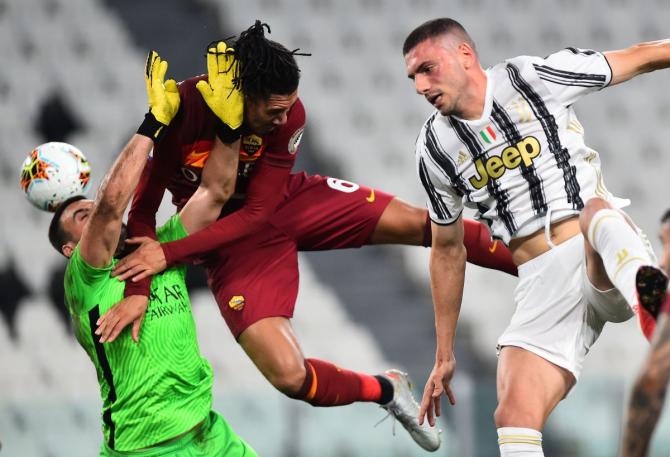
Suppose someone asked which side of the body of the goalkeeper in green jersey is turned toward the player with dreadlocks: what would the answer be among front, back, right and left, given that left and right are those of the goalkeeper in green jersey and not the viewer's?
left

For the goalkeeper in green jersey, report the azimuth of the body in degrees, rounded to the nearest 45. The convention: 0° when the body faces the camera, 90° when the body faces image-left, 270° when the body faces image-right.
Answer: approximately 315°
